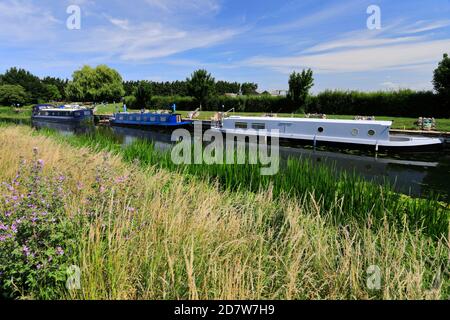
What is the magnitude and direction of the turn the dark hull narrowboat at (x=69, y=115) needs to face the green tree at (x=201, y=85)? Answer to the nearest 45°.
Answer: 0° — it already faces it

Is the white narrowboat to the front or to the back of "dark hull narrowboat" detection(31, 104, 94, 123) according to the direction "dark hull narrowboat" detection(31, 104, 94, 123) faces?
to the front

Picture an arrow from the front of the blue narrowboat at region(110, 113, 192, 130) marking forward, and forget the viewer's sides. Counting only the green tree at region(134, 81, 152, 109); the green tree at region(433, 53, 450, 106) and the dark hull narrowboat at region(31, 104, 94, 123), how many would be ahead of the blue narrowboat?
1

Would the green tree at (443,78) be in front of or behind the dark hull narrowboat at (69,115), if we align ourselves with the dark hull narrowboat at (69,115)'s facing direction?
in front

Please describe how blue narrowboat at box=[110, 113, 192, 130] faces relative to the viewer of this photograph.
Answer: facing the viewer and to the right of the viewer

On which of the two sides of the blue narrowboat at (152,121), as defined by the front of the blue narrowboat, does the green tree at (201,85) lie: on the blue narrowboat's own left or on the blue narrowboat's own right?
on the blue narrowboat's own left

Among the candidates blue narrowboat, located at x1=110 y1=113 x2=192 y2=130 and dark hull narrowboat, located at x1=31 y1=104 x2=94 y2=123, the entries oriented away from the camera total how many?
0

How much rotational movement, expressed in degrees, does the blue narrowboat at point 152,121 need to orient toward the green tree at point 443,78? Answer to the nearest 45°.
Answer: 0° — it already faces it

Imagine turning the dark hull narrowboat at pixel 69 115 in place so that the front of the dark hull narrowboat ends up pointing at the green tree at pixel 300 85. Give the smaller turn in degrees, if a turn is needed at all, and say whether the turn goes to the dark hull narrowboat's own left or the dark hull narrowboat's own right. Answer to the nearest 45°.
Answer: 0° — it already faces it
